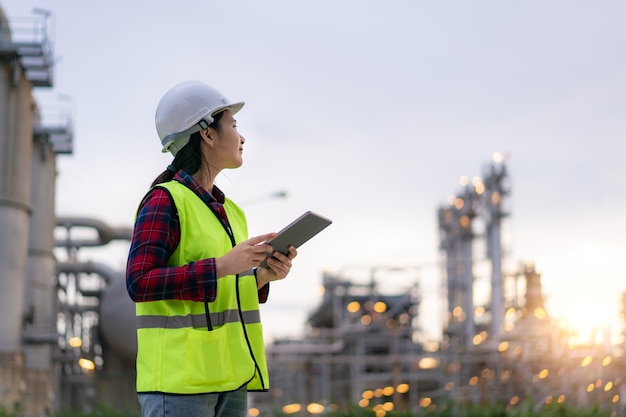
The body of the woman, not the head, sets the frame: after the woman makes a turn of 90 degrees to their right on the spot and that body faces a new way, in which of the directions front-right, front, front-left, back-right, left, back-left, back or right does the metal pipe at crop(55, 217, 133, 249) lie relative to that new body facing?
back-right

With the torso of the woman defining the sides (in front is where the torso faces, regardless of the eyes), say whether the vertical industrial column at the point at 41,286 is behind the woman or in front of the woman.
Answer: behind

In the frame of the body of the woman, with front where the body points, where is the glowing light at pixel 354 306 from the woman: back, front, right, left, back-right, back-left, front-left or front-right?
back-left

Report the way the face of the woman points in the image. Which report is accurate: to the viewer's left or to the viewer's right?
to the viewer's right

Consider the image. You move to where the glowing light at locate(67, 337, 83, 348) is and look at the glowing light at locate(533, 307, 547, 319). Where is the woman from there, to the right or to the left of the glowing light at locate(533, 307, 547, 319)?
right

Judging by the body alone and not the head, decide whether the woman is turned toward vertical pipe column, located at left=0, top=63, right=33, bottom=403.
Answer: no

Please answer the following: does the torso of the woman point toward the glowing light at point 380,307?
no

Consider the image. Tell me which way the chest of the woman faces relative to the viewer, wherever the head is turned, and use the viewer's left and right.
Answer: facing the viewer and to the right of the viewer

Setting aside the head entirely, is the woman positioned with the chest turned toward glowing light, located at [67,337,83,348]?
no

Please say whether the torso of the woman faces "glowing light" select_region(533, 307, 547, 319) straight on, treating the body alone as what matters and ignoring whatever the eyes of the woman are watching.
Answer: no
